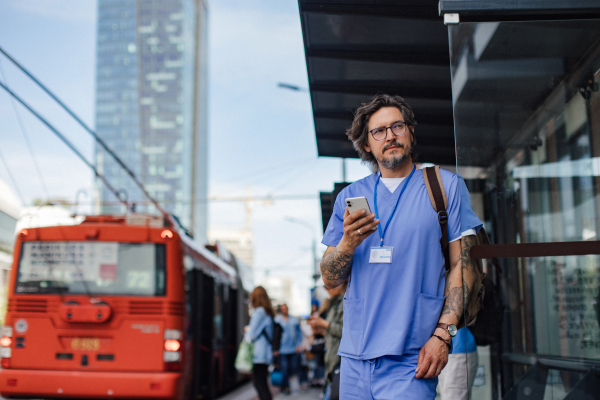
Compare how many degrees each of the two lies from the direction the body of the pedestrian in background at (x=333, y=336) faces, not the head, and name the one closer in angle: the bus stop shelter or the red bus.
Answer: the red bus

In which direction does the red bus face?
away from the camera

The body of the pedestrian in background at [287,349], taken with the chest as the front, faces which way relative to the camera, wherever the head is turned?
toward the camera

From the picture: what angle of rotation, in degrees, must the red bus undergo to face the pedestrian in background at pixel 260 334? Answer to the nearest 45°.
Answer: approximately 90° to its right

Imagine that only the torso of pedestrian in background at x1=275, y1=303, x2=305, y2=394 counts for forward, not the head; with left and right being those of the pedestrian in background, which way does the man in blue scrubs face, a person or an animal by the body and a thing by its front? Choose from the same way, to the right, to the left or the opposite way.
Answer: the same way

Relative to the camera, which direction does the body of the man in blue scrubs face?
toward the camera

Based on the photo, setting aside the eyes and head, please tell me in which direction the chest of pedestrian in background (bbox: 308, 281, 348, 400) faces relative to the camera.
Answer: to the viewer's left

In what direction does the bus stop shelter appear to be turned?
to the viewer's left

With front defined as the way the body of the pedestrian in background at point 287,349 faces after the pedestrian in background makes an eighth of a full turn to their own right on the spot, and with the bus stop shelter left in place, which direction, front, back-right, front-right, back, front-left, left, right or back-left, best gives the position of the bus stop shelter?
front-left

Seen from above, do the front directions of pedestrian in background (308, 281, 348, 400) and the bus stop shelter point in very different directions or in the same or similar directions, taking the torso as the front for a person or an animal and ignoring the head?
same or similar directions
